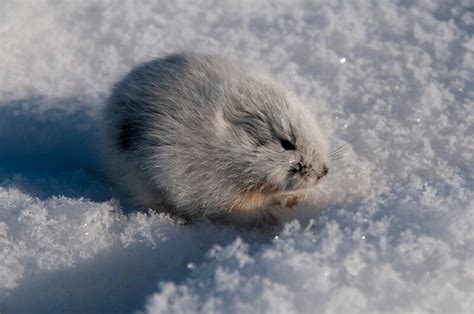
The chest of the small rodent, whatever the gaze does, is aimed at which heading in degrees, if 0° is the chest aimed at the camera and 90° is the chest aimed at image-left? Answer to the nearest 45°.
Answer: approximately 270°
